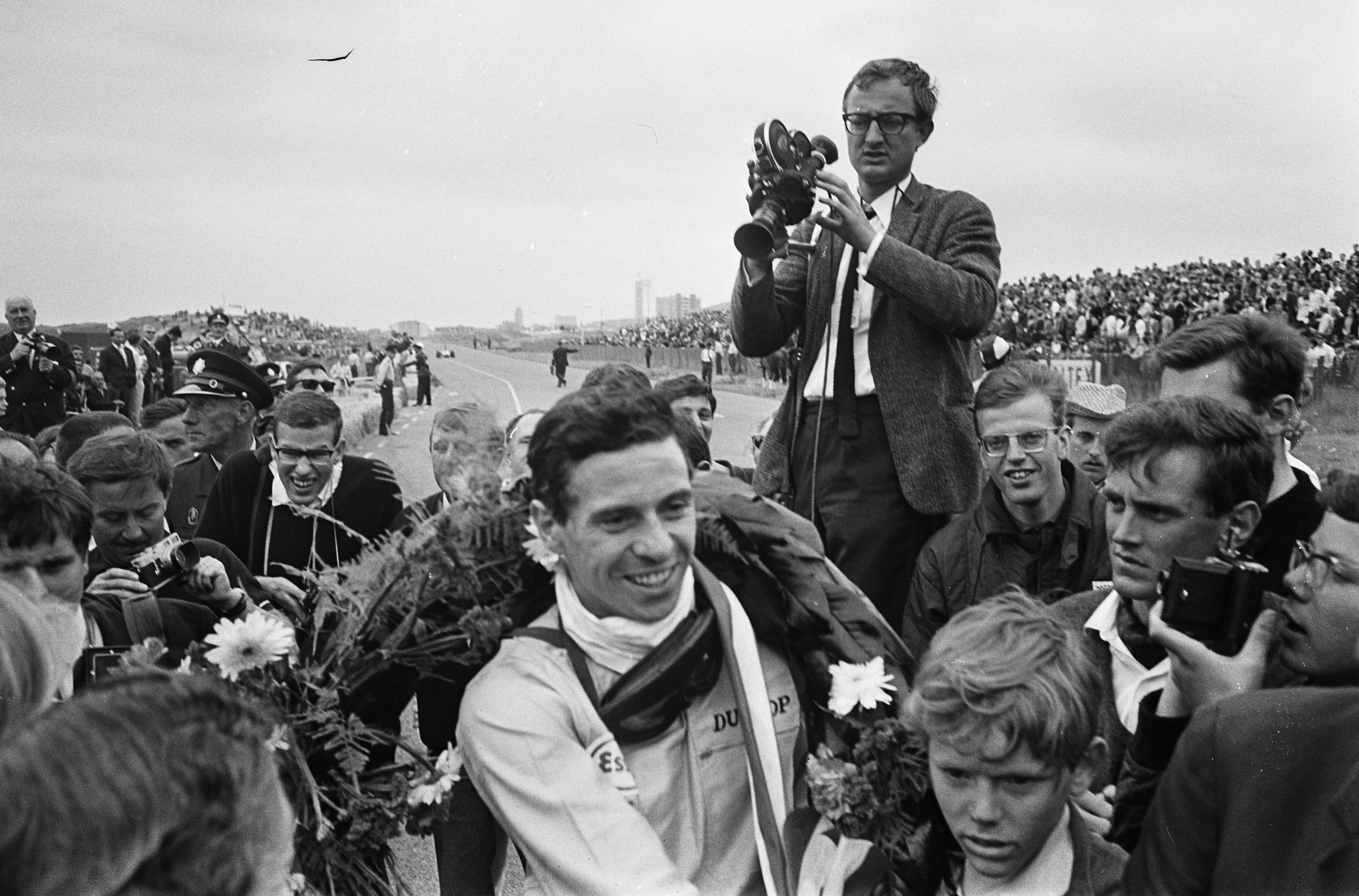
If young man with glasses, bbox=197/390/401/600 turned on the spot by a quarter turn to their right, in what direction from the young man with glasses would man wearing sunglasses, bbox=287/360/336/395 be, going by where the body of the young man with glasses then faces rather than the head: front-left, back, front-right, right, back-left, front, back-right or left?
right

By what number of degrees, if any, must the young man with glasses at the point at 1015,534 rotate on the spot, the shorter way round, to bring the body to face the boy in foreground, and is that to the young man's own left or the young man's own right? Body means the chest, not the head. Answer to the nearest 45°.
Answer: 0° — they already face them

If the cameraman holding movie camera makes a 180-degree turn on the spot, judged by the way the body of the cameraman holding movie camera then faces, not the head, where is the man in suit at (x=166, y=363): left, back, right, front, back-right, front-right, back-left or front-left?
left

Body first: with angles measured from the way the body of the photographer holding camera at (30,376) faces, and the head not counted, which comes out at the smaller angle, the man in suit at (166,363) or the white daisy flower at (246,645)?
the white daisy flower

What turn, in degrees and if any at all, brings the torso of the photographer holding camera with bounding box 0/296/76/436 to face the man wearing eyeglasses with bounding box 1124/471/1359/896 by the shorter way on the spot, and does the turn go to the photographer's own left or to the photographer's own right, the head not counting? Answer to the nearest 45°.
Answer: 0° — they already face them

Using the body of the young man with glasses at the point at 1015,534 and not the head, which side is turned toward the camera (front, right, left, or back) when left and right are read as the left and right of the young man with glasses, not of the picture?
front

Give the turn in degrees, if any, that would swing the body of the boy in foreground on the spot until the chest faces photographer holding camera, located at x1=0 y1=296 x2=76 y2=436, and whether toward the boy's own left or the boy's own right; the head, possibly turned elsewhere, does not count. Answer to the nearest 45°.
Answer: approximately 90° to the boy's own right

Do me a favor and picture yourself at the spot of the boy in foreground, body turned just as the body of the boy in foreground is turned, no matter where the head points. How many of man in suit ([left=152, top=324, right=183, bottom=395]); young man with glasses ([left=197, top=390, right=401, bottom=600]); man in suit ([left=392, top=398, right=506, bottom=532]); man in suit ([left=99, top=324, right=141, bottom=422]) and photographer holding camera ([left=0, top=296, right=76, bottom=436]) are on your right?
5

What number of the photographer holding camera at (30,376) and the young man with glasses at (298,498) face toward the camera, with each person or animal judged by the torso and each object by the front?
2

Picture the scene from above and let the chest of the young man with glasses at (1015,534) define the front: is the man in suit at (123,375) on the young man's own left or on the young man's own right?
on the young man's own right

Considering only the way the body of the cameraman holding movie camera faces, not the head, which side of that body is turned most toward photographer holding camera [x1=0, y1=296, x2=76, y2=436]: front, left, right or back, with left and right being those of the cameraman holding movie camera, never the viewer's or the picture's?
right

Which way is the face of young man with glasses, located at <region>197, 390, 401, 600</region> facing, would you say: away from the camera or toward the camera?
toward the camera

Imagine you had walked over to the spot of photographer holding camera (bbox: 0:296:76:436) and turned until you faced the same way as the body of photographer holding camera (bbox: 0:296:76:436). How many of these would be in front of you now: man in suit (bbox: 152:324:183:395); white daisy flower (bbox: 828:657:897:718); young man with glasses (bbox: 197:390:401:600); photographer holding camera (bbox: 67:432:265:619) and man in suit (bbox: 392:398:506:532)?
4

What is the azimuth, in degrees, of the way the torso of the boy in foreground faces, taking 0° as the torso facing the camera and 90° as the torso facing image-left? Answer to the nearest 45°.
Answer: approximately 45°

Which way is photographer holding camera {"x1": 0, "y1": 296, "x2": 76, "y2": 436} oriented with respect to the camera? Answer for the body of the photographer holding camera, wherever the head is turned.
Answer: toward the camera

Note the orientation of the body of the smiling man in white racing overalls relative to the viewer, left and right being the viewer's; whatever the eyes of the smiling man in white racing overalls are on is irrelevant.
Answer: facing the viewer and to the right of the viewer

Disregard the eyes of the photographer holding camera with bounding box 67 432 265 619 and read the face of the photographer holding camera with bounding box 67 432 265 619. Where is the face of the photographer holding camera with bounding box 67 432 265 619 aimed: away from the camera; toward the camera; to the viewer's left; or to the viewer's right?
toward the camera

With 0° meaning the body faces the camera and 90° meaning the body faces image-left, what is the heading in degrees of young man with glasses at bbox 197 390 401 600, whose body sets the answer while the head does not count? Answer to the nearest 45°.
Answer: approximately 0°

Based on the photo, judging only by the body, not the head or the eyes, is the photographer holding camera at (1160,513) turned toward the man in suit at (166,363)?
no
